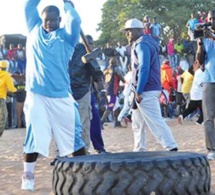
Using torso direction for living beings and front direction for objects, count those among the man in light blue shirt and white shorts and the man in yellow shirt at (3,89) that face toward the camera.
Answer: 1

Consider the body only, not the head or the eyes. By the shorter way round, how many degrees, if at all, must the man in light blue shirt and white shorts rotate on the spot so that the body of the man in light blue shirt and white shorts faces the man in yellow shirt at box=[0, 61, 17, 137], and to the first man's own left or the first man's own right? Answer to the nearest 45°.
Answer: approximately 180°

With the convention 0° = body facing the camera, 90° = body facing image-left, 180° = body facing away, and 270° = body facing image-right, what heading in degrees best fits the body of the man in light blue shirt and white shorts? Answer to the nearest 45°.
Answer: approximately 0°

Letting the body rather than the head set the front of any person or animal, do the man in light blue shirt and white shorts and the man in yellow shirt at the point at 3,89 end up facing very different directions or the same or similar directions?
very different directions
